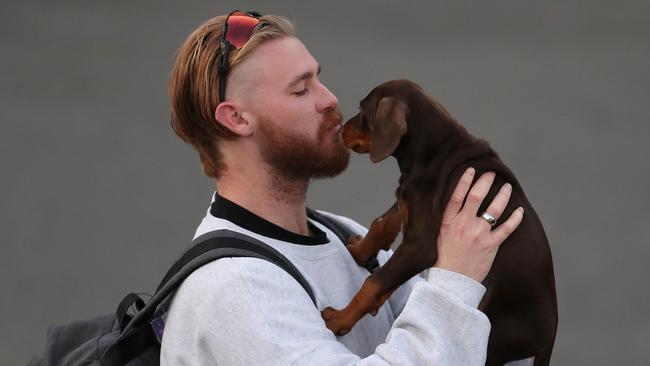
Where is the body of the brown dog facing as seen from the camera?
to the viewer's left

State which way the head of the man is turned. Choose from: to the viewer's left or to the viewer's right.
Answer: to the viewer's right

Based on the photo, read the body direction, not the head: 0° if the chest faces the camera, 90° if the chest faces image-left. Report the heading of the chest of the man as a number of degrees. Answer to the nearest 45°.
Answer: approximately 270°
